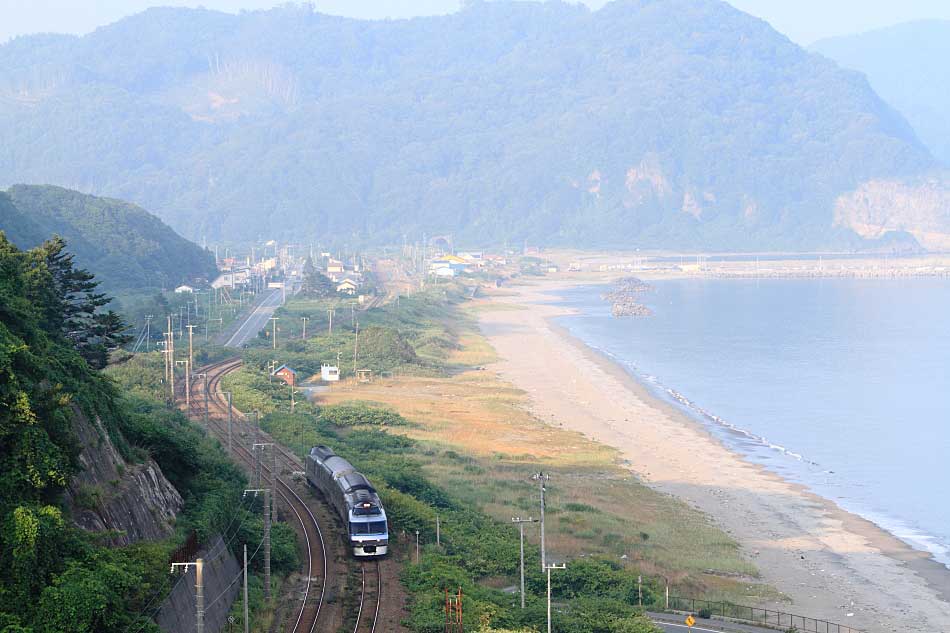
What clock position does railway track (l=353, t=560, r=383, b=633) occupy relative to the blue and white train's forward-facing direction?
The railway track is roughly at 12 o'clock from the blue and white train.

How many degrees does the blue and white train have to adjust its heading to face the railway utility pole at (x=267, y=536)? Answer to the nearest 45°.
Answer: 0° — it already faces it

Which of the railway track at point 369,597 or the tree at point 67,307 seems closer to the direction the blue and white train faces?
the railway track

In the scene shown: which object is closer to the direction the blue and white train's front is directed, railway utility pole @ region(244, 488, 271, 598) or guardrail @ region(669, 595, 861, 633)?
the railway utility pole

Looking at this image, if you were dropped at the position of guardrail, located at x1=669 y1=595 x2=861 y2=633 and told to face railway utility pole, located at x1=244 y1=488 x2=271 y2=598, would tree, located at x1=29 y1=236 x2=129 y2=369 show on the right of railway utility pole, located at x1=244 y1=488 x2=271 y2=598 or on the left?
right

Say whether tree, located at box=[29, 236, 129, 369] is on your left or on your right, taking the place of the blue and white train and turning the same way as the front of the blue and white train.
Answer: on your right

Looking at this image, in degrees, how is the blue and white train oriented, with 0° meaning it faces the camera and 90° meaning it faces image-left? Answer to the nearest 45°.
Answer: approximately 0°

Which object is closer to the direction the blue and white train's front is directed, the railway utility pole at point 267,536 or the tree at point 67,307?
the railway utility pole

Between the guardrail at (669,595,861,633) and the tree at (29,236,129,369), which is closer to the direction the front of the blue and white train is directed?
the guardrail

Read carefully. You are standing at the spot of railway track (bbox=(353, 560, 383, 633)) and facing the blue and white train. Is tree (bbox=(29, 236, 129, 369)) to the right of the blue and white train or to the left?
left
